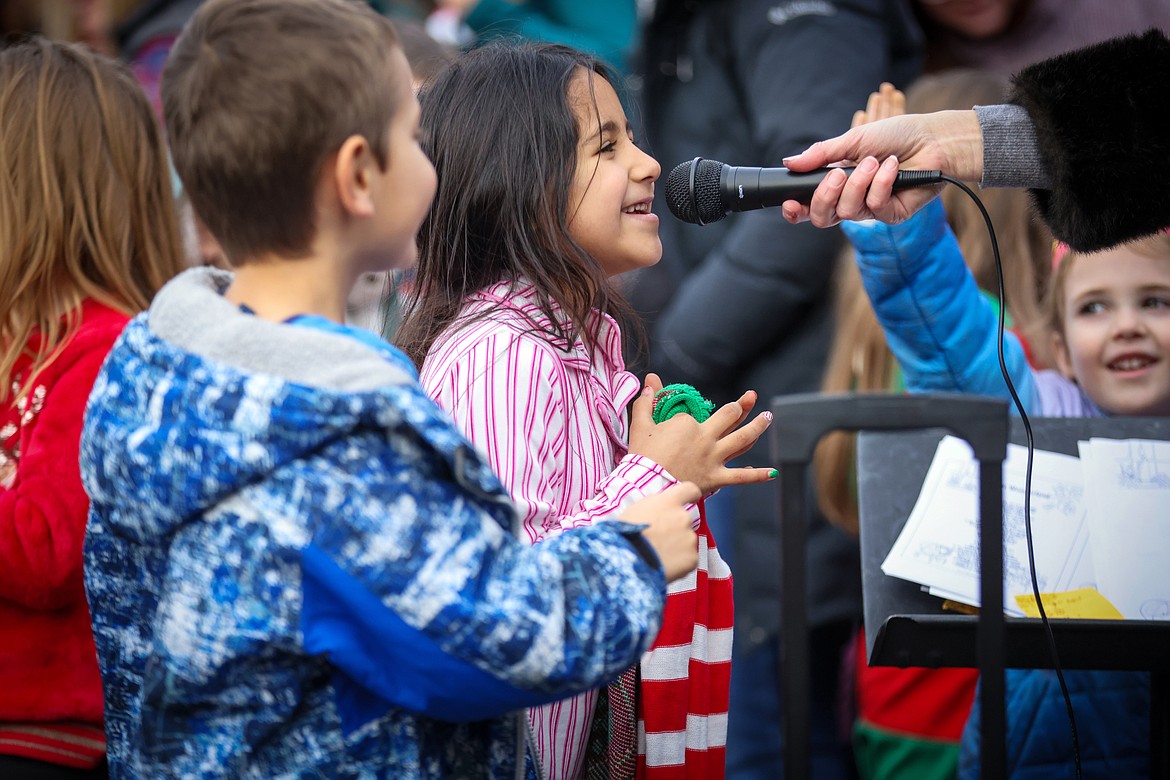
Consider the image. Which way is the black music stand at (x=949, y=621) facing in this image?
toward the camera

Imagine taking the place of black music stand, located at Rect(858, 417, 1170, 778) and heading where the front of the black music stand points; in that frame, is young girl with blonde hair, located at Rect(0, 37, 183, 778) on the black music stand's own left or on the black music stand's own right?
on the black music stand's own right

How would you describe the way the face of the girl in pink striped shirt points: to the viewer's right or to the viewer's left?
to the viewer's right

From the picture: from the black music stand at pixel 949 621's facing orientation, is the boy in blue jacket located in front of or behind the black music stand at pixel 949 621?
in front

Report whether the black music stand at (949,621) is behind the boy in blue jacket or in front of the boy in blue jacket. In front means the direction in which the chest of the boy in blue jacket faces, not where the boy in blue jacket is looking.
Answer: in front

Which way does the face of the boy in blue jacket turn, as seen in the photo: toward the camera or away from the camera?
away from the camera

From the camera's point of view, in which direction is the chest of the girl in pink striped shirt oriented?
to the viewer's right
